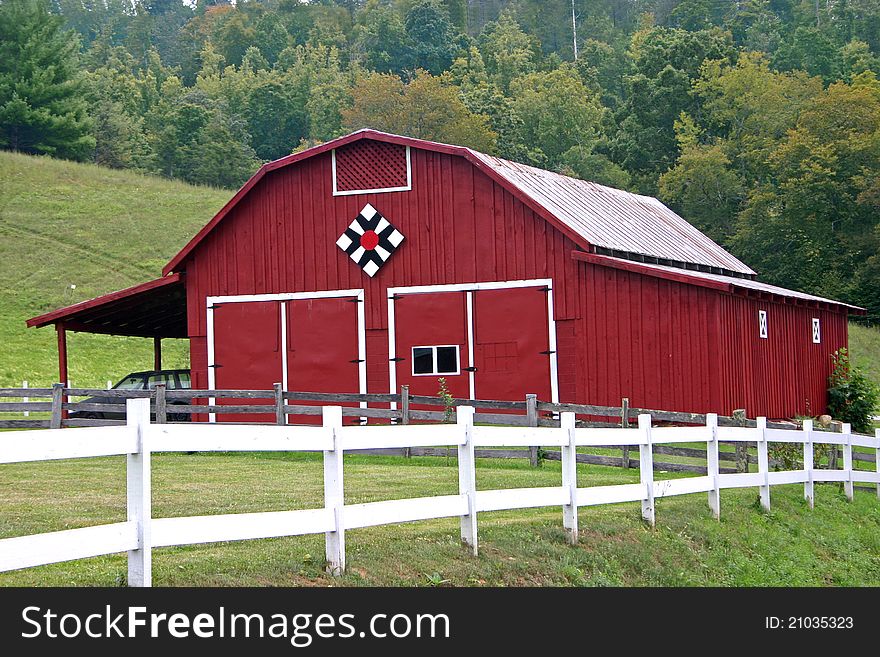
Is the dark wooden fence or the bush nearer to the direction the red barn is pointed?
the dark wooden fence

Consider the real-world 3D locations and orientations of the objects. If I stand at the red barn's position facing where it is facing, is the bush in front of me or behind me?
behind

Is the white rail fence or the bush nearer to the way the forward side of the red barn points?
the white rail fence

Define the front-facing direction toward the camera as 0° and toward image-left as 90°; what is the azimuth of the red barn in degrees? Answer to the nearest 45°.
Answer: approximately 45°
